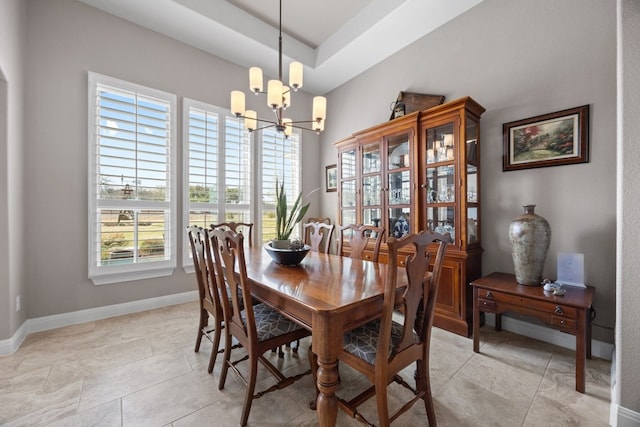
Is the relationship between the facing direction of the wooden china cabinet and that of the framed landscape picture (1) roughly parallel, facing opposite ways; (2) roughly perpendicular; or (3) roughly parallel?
roughly parallel

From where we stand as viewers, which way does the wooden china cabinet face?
facing the viewer and to the left of the viewer

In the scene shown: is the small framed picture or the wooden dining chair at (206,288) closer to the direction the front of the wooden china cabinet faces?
the wooden dining chair

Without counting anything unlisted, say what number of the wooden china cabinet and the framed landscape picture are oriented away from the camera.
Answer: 0

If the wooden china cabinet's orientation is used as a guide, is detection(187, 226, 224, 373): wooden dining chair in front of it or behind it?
in front

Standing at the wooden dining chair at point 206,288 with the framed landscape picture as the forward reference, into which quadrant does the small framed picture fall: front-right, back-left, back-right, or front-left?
front-left

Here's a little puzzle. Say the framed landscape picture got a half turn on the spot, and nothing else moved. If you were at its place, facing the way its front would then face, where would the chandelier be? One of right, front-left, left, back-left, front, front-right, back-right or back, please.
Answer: back

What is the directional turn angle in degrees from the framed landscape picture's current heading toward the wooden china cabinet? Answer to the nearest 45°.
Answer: approximately 45° to its right

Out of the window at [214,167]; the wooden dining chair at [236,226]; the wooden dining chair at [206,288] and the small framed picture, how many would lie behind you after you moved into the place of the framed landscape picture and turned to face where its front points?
0

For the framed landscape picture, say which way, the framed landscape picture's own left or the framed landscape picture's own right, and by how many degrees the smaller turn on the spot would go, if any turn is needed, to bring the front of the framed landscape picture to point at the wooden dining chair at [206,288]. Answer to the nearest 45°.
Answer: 0° — it already faces it

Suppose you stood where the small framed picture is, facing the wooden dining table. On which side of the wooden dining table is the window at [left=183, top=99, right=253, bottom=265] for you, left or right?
right

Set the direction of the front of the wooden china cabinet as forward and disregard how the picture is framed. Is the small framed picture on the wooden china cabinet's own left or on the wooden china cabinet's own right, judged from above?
on the wooden china cabinet's own right

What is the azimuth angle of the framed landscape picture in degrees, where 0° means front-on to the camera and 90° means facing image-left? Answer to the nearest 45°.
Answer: approximately 45°

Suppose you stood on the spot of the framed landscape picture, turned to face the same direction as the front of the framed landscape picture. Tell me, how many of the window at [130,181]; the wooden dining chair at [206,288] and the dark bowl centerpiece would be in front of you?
3

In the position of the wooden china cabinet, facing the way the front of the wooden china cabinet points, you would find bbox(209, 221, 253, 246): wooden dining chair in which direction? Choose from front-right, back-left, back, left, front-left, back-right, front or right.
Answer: front-right

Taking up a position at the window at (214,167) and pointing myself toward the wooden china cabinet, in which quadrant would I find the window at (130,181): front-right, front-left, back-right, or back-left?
back-right

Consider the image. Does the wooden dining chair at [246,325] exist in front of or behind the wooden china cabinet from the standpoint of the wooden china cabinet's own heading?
in front
